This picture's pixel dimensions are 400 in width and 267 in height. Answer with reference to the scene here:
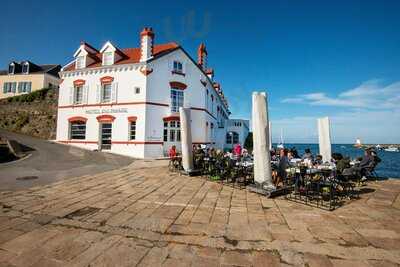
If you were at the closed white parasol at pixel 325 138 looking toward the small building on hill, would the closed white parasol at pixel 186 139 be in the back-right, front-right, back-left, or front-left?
front-left

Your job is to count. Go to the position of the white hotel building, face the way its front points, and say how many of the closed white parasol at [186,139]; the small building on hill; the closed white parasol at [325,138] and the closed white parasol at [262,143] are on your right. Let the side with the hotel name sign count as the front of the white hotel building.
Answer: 1

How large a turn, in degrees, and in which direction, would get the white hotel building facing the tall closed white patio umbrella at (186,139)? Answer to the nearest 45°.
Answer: approximately 45° to its left

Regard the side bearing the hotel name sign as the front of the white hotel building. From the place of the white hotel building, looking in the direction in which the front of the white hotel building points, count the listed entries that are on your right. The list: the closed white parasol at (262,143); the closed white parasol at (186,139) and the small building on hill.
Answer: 1

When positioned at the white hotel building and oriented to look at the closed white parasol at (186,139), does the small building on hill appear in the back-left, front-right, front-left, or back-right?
back-right

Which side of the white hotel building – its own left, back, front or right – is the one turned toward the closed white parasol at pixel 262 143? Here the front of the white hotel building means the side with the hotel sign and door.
left

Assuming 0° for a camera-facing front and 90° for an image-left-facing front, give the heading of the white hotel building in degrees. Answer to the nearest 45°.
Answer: approximately 45°

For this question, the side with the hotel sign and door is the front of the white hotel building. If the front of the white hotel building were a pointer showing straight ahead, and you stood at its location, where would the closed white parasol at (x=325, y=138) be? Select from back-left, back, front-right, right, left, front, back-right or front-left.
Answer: left

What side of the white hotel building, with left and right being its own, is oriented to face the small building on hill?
right
